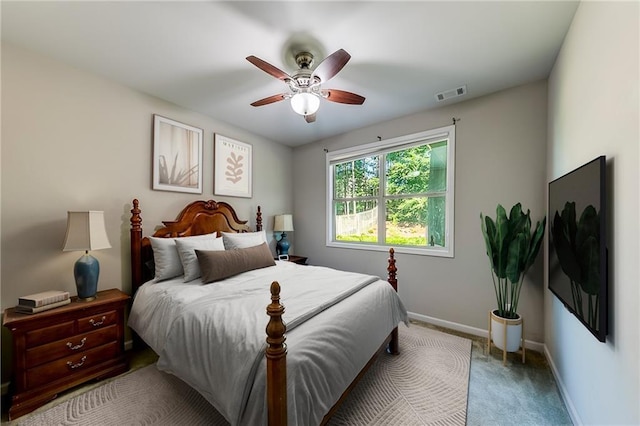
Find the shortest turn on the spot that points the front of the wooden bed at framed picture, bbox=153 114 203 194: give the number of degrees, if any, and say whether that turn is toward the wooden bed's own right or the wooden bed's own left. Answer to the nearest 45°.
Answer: approximately 180°

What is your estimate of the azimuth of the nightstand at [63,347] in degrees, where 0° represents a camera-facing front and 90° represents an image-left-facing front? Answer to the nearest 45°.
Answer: approximately 315°

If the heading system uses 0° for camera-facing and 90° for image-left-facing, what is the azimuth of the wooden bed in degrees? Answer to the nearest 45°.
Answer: approximately 315°
